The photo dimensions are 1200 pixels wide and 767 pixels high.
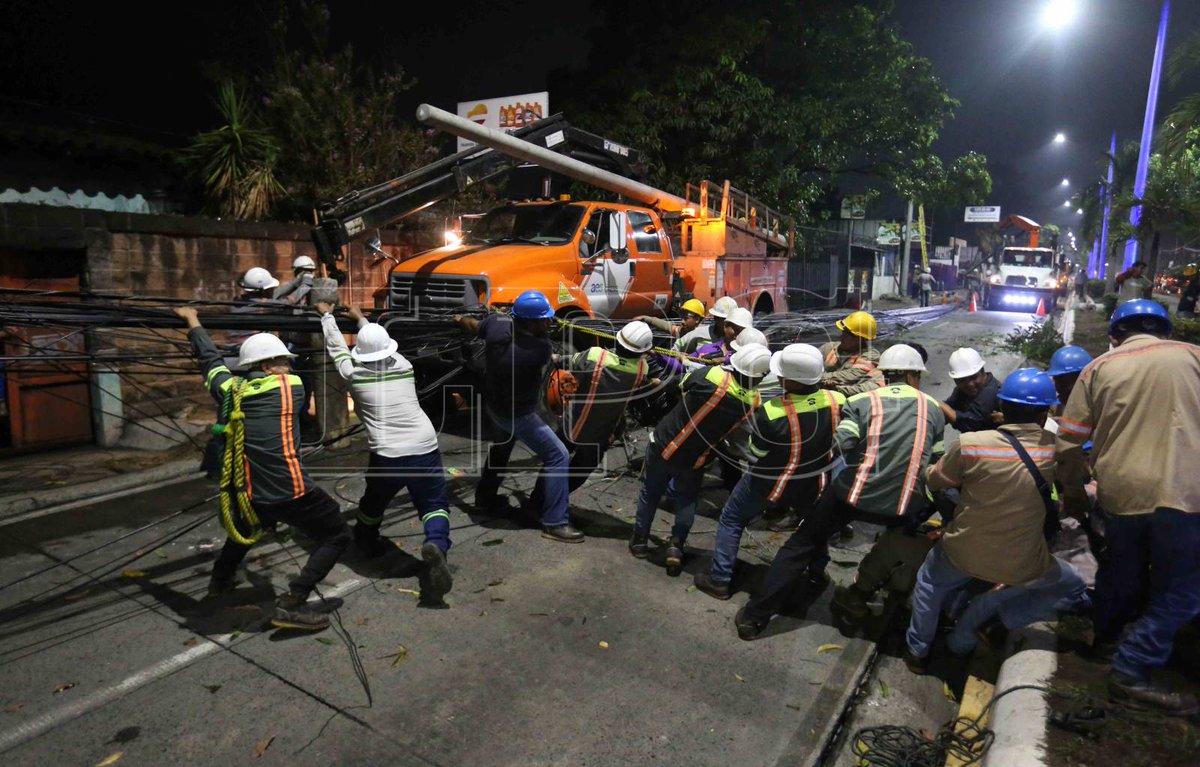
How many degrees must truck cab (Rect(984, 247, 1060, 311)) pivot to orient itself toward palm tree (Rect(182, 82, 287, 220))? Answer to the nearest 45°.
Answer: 0° — it already faces it

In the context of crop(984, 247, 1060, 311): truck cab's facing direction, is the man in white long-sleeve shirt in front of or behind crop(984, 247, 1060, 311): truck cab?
in front

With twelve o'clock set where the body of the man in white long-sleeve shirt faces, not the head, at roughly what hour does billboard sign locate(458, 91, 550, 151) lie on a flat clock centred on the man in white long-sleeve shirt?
The billboard sign is roughly at 2 o'clock from the man in white long-sleeve shirt.

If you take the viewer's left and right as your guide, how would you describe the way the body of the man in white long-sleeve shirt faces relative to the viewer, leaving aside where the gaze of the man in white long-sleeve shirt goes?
facing away from the viewer and to the left of the viewer

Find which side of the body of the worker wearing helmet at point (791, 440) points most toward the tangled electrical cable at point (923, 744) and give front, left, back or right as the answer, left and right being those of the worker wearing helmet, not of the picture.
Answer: back

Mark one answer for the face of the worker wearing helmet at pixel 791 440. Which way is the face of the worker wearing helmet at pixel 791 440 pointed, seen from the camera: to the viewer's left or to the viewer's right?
to the viewer's left

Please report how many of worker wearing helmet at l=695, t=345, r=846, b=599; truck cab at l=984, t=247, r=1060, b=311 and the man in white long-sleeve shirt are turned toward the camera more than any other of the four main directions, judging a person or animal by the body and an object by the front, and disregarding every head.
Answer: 1

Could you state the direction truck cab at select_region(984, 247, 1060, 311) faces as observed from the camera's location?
facing the viewer

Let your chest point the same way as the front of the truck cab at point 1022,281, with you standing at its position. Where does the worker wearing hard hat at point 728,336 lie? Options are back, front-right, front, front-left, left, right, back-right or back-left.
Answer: front

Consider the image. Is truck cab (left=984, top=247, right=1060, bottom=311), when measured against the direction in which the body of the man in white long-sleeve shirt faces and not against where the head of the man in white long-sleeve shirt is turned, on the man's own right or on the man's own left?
on the man's own right

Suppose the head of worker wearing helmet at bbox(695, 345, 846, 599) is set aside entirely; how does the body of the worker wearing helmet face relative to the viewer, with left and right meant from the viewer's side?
facing away from the viewer and to the left of the viewer

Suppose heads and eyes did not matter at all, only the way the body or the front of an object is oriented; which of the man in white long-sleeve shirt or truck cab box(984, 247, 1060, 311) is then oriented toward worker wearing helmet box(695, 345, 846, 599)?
the truck cab

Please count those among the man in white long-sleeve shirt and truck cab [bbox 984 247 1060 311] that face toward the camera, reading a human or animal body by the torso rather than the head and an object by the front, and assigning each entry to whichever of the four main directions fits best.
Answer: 1

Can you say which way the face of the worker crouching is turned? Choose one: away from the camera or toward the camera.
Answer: away from the camera

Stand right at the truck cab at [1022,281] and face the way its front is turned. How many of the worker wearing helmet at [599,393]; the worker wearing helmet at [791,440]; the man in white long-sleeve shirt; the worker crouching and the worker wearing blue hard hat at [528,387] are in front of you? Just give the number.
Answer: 5

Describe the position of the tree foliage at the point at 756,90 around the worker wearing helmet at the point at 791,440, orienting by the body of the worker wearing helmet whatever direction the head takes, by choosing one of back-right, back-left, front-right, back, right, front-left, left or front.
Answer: front-right
